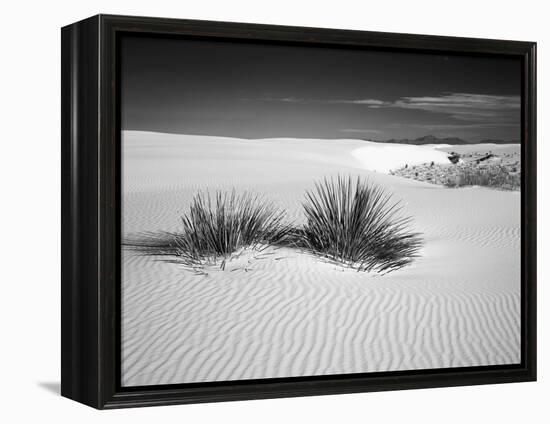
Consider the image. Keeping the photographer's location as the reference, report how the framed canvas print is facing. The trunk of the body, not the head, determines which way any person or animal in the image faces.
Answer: facing the viewer and to the right of the viewer
